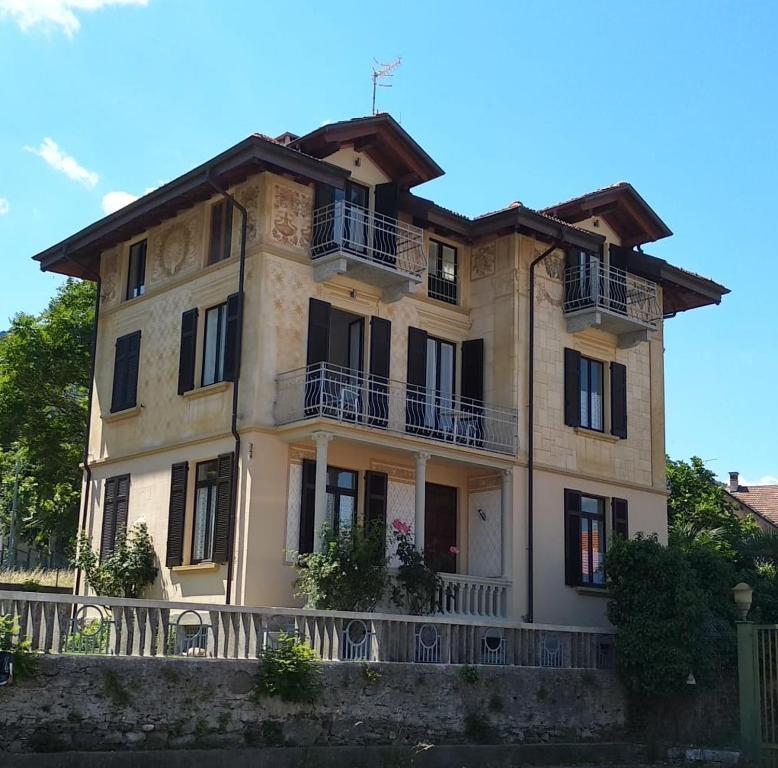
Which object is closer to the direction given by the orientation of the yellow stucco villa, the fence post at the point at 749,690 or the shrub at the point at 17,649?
the fence post

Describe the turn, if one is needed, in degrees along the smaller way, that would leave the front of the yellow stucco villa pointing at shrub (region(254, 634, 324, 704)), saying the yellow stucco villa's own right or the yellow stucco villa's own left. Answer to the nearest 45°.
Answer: approximately 45° to the yellow stucco villa's own right

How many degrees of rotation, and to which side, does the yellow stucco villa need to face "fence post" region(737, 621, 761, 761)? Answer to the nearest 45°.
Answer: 0° — it already faces it

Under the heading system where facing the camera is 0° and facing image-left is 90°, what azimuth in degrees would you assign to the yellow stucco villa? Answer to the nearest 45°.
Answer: approximately 315°

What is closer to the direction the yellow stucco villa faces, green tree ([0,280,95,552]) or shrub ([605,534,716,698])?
the shrub

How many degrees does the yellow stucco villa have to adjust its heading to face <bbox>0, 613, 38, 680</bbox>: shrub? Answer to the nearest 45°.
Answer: approximately 45° to its right
